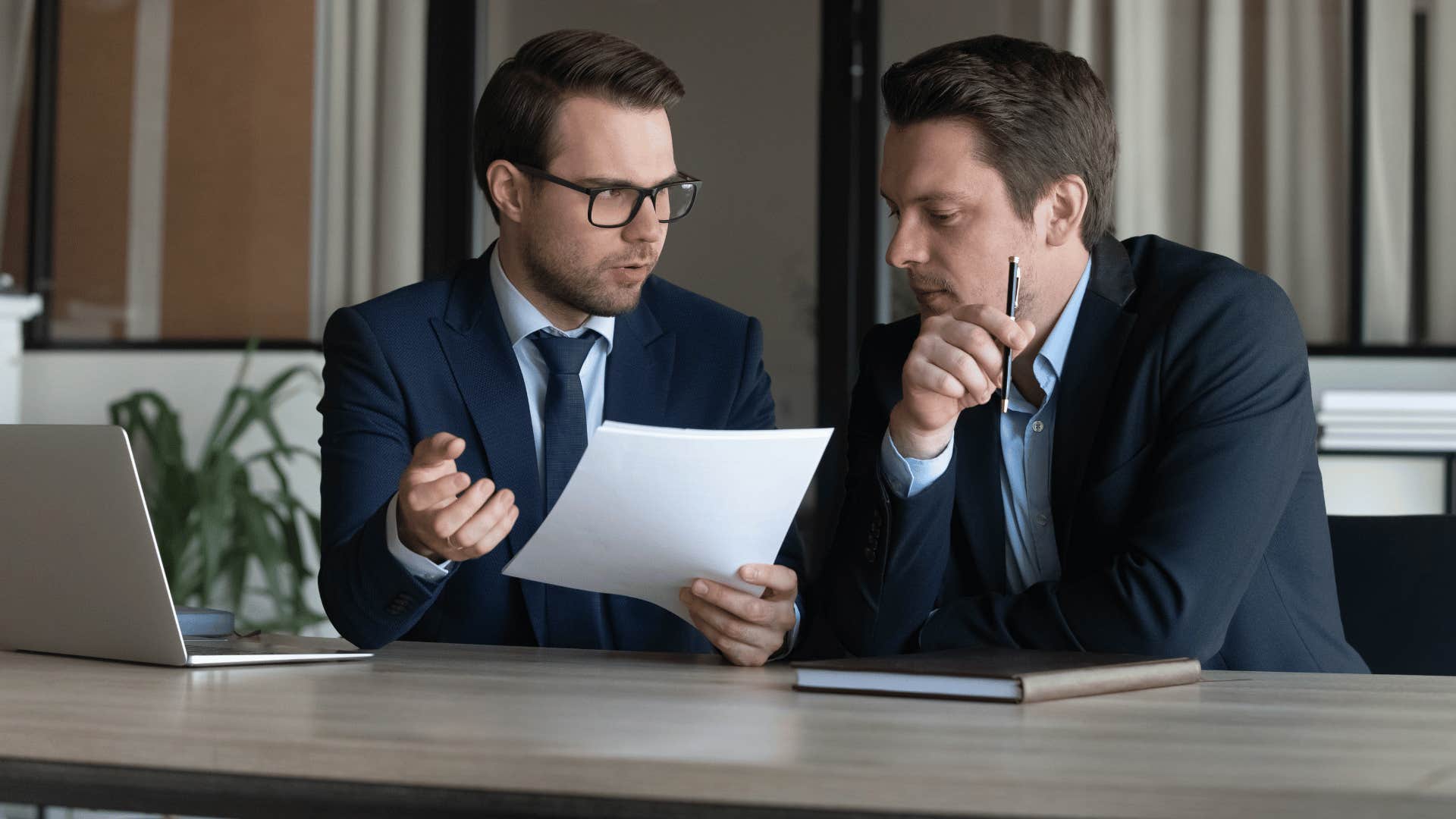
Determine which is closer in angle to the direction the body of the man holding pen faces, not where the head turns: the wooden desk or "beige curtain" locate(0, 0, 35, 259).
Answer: the wooden desk

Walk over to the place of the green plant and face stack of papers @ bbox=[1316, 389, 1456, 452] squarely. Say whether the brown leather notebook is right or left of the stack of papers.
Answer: right

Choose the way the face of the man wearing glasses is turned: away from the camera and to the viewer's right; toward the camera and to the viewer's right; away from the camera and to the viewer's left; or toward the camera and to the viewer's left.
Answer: toward the camera and to the viewer's right

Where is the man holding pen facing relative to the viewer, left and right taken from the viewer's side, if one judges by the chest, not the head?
facing the viewer and to the left of the viewer

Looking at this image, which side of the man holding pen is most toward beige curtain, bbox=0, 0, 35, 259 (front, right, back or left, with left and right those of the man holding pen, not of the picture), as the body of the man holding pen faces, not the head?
right

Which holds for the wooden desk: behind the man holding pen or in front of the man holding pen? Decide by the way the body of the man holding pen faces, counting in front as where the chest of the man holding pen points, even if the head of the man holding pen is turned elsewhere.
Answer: in front

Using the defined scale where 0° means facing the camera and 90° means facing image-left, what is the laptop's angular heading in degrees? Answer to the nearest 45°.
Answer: approximately 225°

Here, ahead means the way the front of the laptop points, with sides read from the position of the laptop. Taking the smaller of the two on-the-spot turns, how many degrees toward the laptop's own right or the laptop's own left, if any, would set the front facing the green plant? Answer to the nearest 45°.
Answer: approximately 45° to the laptop's own left
